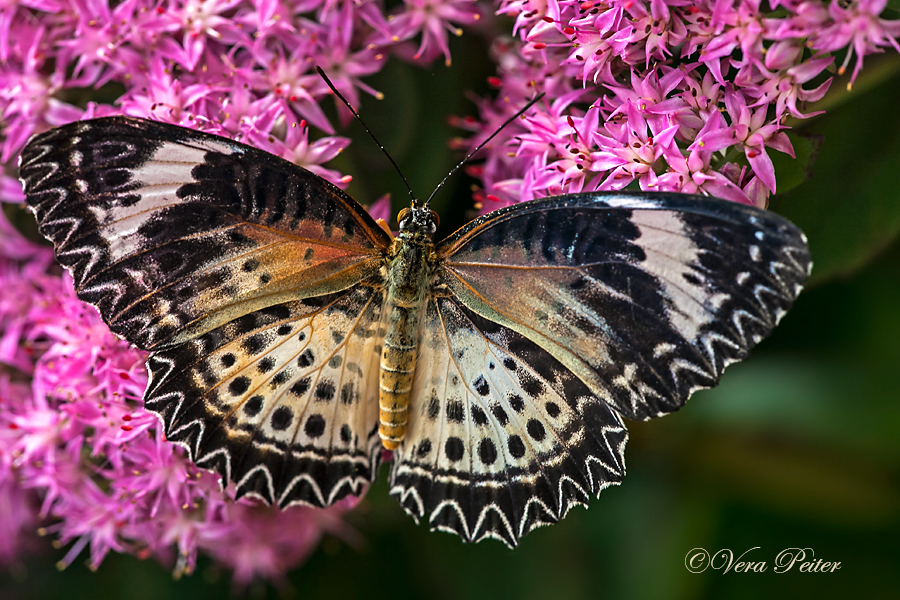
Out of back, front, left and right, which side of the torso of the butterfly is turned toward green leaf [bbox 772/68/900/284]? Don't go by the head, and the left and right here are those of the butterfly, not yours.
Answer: right

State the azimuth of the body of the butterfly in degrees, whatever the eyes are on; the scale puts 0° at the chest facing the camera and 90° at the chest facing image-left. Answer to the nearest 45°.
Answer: approximately 180°
